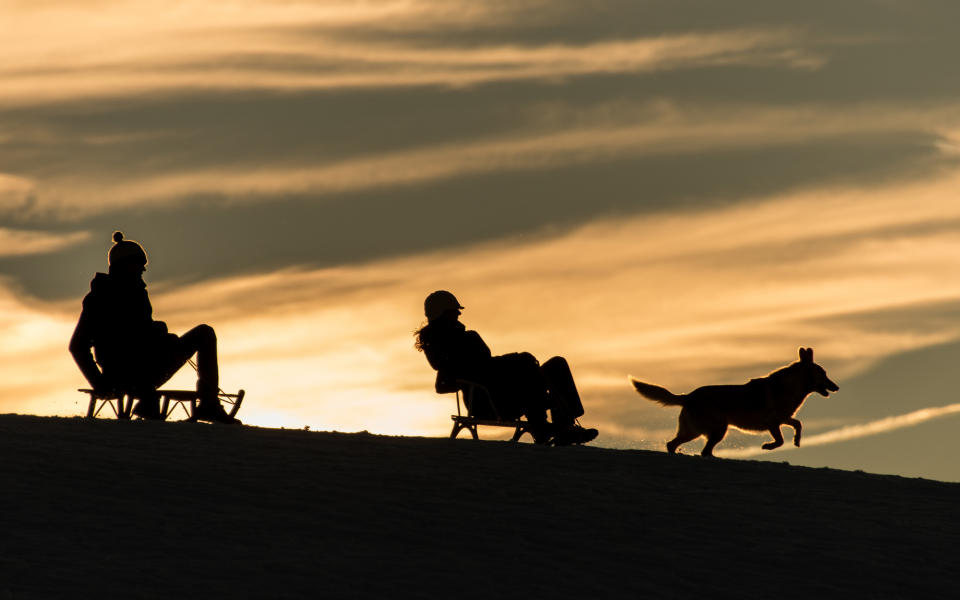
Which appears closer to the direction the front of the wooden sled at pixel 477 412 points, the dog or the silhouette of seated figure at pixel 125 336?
the dog

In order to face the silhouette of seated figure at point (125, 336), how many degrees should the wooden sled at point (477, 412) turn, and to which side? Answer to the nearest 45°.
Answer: approximately 180°

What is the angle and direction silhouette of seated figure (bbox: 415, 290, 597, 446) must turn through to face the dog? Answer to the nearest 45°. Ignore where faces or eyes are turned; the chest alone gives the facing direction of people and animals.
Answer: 0° — it already faces it

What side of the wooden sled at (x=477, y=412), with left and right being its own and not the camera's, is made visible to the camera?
right

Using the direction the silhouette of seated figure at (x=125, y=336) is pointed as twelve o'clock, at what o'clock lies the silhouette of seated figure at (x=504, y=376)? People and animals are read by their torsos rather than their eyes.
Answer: the silhouette of seated figure at (x=504, y=376) is roughly at 12 o'clock from the silhouette of seated figure at (x=125, y=336).

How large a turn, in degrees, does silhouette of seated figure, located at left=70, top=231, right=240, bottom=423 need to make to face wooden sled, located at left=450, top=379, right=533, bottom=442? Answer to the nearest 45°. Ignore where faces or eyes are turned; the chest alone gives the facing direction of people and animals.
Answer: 0° — it already faces it

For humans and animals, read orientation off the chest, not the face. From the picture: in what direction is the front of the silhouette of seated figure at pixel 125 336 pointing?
to the viewer's right

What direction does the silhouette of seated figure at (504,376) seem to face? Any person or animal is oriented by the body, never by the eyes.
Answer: to the viewer's right

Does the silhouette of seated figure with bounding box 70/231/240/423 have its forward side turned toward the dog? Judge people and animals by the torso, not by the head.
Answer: yes

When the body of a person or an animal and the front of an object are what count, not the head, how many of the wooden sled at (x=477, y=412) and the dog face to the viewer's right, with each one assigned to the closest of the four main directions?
2

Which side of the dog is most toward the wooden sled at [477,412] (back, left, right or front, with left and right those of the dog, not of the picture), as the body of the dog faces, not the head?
back

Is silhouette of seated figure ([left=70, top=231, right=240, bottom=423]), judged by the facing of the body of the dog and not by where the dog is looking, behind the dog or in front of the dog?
behind

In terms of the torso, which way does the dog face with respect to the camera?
to the viewer's right

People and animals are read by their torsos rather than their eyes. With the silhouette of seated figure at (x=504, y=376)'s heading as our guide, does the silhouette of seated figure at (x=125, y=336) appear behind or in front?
behind
